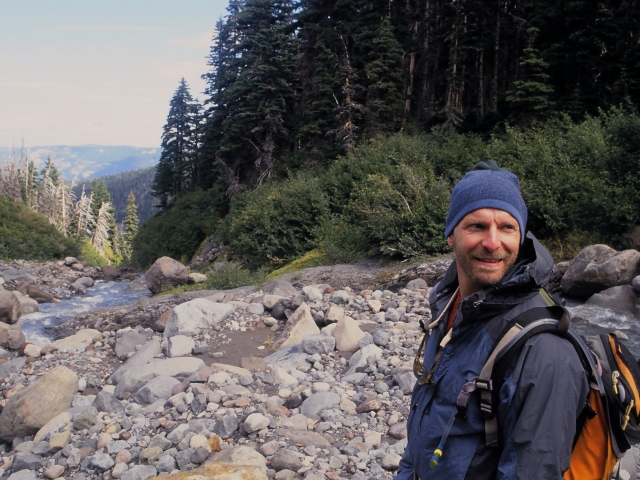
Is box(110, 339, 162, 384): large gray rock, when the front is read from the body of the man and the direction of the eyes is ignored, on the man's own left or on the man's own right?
on the man's own right

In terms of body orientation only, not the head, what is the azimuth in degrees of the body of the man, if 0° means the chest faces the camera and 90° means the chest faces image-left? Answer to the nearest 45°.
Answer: approximately 45°

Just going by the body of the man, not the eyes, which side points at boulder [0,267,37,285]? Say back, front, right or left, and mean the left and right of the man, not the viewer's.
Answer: right

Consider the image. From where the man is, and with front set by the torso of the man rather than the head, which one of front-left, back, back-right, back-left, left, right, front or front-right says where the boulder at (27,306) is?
right

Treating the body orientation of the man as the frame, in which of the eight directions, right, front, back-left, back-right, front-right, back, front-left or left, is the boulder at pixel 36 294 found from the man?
right

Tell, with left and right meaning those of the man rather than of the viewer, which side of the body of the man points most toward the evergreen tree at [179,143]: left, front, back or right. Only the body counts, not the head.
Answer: right

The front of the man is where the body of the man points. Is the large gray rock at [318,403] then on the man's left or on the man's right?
on the man's right
